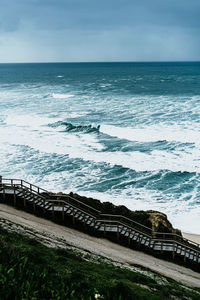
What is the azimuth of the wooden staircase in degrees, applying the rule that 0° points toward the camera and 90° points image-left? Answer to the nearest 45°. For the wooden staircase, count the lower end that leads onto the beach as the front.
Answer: approximately 270°
